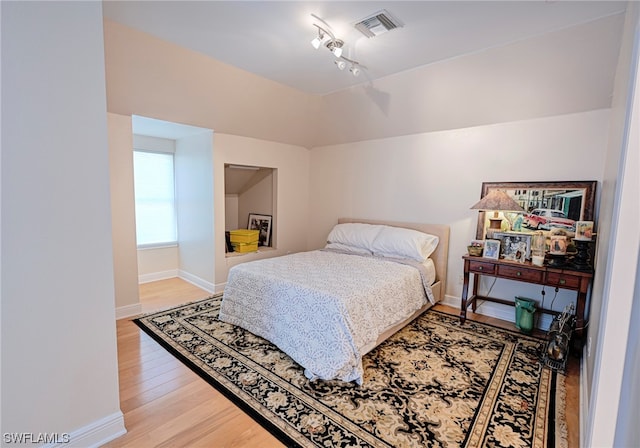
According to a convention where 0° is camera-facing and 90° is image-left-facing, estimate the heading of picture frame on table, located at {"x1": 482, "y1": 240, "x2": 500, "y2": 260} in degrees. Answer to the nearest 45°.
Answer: approximately 45°

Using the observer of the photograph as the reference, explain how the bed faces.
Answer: facing the viewer and to the left of the viewer

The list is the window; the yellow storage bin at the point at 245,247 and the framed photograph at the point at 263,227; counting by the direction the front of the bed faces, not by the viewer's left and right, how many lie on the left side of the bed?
0

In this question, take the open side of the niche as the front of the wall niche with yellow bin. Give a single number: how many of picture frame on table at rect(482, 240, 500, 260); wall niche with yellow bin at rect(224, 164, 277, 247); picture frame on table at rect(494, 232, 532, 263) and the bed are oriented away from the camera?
0

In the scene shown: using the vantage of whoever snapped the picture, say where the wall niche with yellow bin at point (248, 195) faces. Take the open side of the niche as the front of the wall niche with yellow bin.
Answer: facing the viewer and to the right of the viewer

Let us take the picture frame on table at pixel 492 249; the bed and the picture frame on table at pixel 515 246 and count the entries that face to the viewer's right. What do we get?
0

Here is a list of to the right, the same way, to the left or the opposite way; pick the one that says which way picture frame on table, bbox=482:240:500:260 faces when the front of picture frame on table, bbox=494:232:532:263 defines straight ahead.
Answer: the same way

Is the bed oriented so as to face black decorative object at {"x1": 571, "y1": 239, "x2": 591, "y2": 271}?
no

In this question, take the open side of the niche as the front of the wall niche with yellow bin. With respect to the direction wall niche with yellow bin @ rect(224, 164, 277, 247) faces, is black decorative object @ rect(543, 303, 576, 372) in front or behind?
in front

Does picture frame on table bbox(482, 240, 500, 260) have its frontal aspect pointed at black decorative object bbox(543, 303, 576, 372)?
no

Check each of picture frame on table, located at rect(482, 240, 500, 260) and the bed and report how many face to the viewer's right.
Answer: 0
